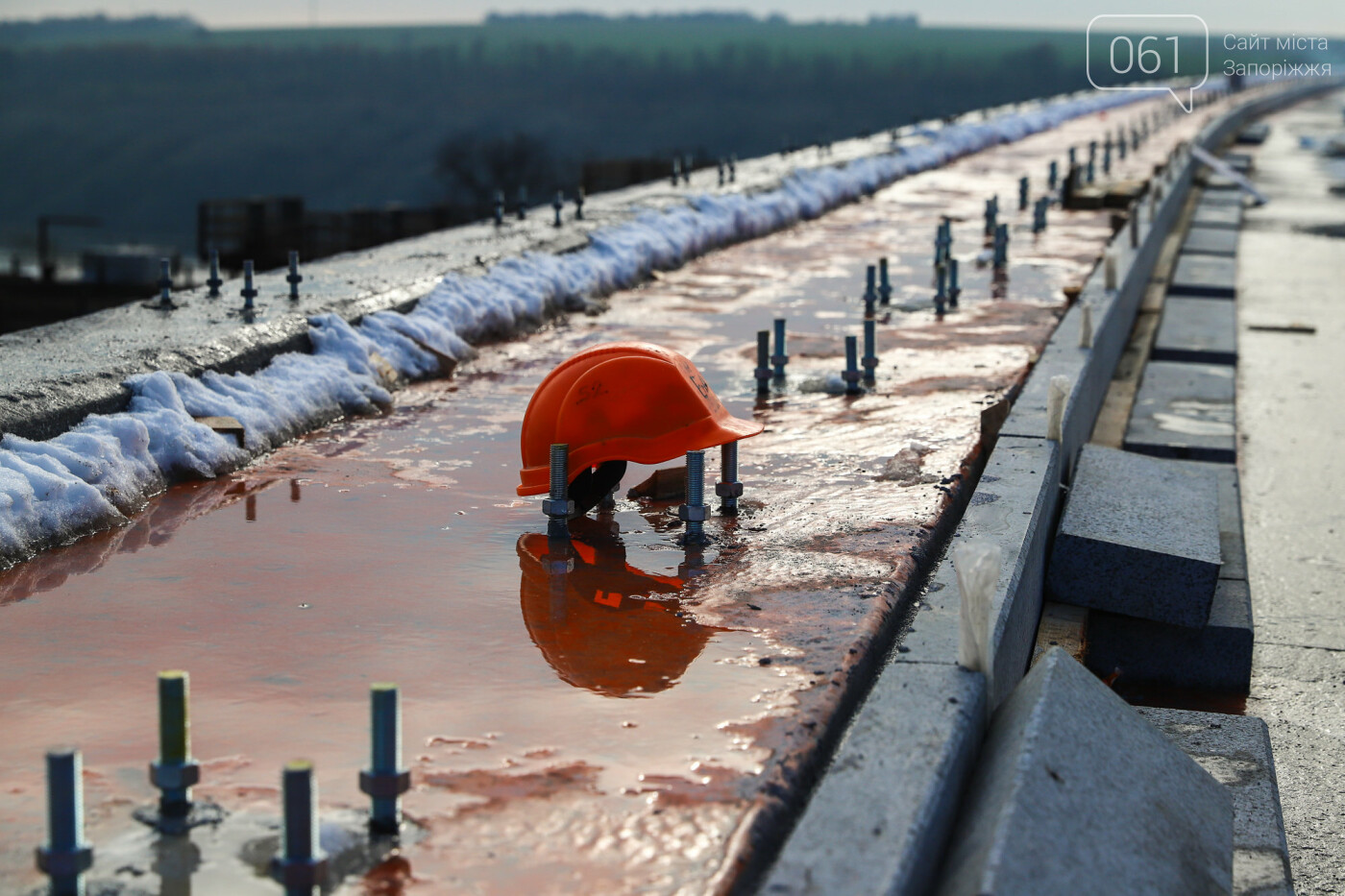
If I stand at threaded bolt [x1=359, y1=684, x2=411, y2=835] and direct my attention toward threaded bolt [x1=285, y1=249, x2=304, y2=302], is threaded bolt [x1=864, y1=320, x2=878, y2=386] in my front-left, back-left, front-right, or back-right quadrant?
front-right

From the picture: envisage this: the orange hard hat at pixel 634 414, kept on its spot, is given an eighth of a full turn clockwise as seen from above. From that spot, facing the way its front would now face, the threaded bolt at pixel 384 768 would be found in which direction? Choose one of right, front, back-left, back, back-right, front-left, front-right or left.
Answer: front-right

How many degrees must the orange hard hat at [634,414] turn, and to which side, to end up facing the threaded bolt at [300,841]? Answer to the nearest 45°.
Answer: approximately 90° to its right

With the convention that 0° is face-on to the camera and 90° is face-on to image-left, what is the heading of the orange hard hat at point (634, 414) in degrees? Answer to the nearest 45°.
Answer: approximately 270°

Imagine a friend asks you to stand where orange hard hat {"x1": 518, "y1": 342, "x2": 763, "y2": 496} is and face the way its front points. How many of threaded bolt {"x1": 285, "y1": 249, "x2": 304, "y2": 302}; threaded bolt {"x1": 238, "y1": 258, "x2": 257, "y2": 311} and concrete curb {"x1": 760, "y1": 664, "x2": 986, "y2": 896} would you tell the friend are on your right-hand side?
1

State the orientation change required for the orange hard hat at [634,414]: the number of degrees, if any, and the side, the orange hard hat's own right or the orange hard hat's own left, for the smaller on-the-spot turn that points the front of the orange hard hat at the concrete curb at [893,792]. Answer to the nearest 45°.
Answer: approximately 90° to the orange hard hat's own right

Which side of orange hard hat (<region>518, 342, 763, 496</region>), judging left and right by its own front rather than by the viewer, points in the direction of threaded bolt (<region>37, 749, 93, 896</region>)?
right

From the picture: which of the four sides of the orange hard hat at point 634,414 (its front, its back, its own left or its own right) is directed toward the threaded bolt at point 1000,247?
left

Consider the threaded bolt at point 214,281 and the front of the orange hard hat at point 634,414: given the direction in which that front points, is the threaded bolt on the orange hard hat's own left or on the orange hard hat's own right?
on the orange hard hat's own left

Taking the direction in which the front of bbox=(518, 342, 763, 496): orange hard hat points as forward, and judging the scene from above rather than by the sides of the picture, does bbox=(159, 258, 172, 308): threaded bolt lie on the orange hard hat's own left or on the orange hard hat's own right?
on the orange hard hat's own left

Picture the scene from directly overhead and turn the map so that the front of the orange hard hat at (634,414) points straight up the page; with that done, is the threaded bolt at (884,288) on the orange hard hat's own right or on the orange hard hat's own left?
on the orange hard hat's own left
